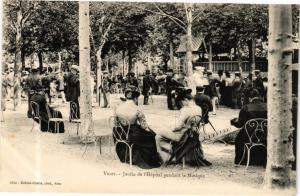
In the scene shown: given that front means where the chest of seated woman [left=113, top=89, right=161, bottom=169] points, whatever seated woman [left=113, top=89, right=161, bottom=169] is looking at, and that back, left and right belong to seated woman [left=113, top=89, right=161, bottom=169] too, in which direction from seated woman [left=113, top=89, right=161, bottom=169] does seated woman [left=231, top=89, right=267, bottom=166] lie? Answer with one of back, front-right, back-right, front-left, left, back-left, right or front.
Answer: front-right

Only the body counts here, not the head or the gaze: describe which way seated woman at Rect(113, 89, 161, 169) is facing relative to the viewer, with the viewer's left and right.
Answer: facing away from the viewer and to the right of the viewer

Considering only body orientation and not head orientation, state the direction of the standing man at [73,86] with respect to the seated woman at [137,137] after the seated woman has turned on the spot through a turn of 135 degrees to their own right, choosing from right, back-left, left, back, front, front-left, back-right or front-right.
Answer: back-right

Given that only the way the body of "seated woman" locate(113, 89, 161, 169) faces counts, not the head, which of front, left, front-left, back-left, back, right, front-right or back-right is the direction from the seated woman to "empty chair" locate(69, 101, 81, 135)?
left
